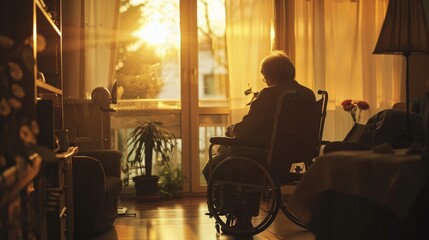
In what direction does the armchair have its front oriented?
to the viewer's right

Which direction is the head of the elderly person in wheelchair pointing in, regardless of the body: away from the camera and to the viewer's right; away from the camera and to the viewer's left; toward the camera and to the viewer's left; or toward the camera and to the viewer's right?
away from the camera and to the viewer's left

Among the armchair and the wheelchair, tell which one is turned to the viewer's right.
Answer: the armchair

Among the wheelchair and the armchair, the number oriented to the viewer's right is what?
1

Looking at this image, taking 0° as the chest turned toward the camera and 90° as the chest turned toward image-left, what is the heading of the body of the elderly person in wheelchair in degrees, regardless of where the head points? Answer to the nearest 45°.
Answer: approximately 135°

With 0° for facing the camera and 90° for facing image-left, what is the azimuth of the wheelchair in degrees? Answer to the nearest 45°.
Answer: approximately 135°

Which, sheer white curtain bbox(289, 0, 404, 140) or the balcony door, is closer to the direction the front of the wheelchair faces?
the balcony door

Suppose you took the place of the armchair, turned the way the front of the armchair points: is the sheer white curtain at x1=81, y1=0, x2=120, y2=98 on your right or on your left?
on your left
